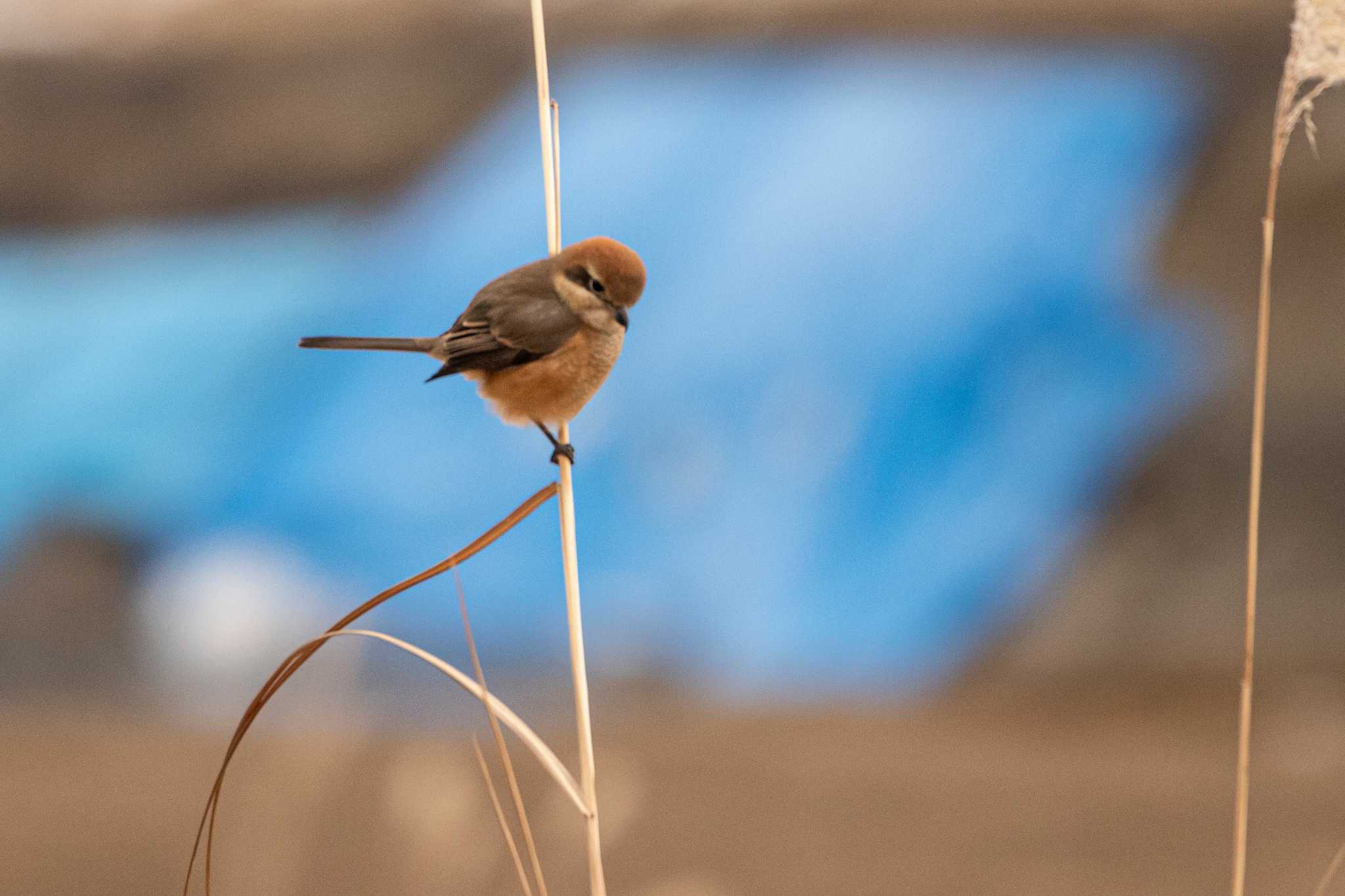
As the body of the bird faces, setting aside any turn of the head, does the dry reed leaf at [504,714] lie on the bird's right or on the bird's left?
on the bird's right

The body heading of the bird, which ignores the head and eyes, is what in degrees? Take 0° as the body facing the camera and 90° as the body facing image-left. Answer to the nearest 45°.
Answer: approximately 270°

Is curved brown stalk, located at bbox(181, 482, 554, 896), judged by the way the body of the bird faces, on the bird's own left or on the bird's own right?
on the bird's own right
